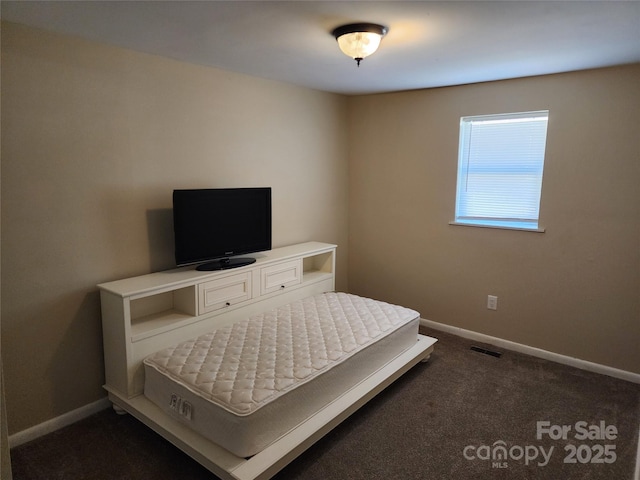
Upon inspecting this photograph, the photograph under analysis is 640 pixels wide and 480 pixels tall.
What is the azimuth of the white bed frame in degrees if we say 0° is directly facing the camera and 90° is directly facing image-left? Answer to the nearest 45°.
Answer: approximately 315°

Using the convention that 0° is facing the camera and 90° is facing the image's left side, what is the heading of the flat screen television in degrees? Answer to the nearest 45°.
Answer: approximately 315°

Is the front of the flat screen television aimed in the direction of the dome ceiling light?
yes

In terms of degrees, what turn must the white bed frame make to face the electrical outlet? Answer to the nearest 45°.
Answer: approximately 45° to its left
